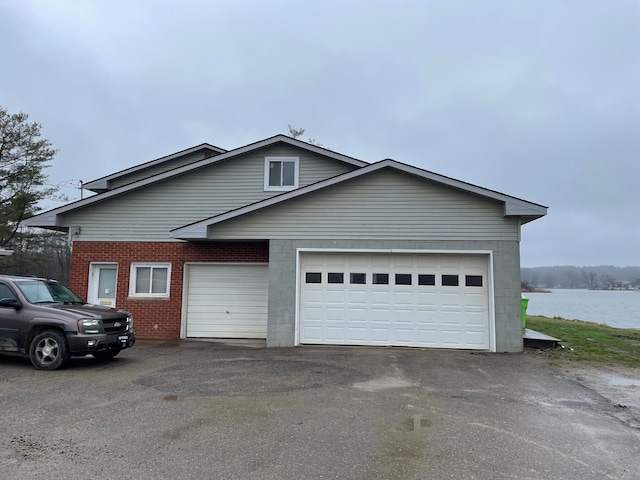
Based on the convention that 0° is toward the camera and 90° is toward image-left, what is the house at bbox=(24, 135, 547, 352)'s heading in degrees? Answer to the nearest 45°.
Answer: approximately 0°

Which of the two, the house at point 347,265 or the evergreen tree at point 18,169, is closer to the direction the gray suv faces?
the house

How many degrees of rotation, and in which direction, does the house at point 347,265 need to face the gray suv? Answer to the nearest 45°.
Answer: approximately 45° to its right

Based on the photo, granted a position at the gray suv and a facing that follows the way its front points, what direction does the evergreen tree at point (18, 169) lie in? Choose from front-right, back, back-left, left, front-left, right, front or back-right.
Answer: back-left

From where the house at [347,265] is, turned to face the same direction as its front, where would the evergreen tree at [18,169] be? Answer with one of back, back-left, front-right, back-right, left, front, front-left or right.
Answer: back-right

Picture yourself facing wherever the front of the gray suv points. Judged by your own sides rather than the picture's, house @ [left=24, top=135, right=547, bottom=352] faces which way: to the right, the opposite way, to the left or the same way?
to the right

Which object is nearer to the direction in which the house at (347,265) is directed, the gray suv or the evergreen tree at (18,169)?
the gray suv

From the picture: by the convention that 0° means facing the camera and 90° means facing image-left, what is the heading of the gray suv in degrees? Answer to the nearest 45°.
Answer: approximately 315°
